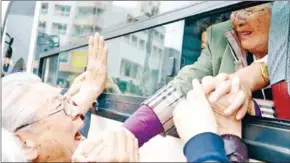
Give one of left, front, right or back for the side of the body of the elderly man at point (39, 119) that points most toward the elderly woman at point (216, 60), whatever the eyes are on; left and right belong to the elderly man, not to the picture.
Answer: front

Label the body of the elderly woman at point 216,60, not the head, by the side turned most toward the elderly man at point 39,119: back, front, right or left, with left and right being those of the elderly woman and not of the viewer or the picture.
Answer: front

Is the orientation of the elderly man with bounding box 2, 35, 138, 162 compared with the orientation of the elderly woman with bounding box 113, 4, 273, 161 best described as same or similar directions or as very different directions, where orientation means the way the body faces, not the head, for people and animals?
very different directions

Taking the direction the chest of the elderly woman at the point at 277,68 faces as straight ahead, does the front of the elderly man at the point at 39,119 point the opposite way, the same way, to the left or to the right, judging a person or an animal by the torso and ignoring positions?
the opposite way

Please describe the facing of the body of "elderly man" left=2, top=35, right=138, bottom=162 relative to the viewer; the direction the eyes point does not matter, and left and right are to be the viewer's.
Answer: facing to the right of the viewer

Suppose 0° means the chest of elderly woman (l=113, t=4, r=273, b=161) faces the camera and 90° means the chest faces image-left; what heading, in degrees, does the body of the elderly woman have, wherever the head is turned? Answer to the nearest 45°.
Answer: approximately 45°

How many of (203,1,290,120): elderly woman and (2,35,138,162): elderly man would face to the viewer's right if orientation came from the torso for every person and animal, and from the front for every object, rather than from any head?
1
